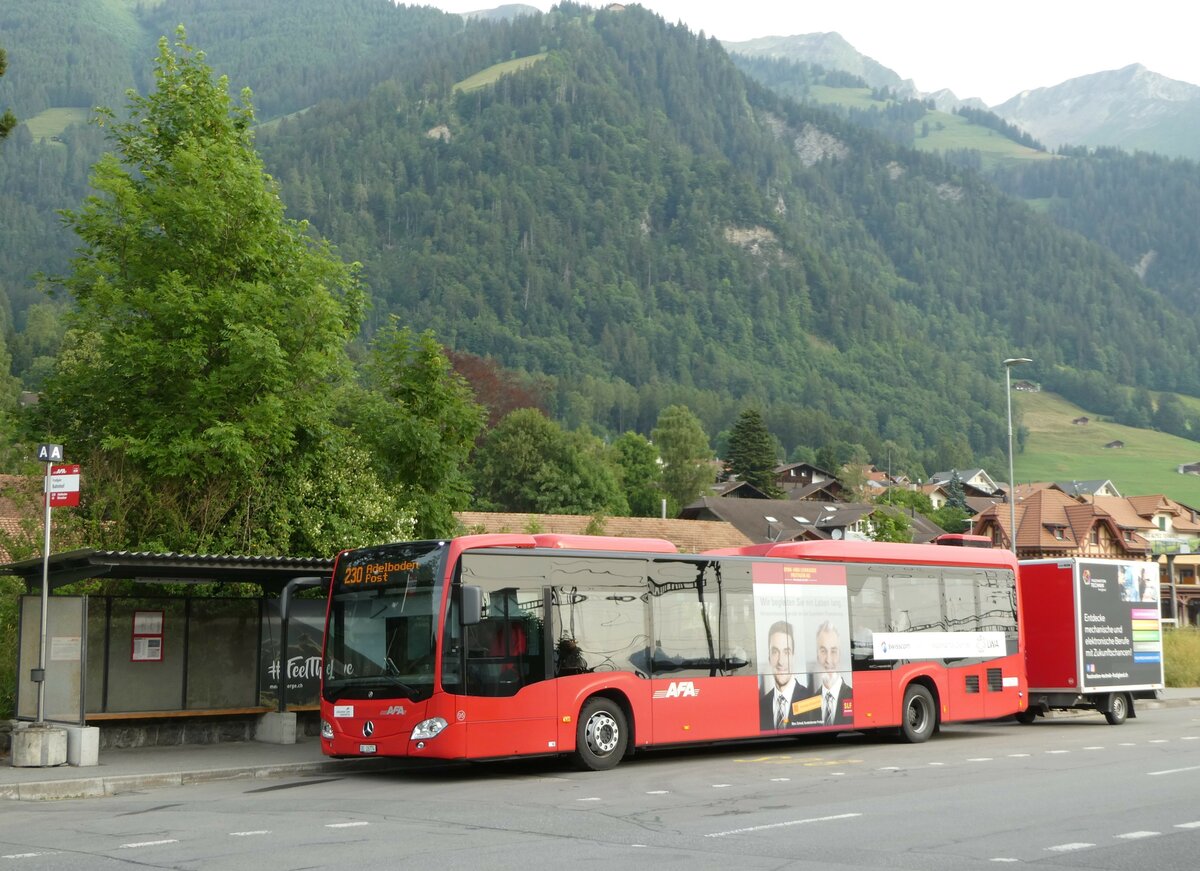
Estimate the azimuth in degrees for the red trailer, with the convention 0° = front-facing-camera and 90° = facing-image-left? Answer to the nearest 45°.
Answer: approximately 45°

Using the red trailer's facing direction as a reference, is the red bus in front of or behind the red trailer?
in front

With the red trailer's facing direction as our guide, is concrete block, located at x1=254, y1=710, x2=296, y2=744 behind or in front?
in front

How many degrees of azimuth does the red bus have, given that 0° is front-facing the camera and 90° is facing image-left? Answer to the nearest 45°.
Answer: approximately 45°

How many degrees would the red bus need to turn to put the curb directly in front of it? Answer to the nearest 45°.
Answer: approximately 45° to its right

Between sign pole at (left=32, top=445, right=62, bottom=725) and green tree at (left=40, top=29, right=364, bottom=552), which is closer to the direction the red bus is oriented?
the sign pole

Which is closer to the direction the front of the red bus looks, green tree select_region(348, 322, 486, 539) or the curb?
the curb

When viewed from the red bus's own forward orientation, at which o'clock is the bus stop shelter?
The bus stop shelter is roughly at 2 o'clock from the red bus.
